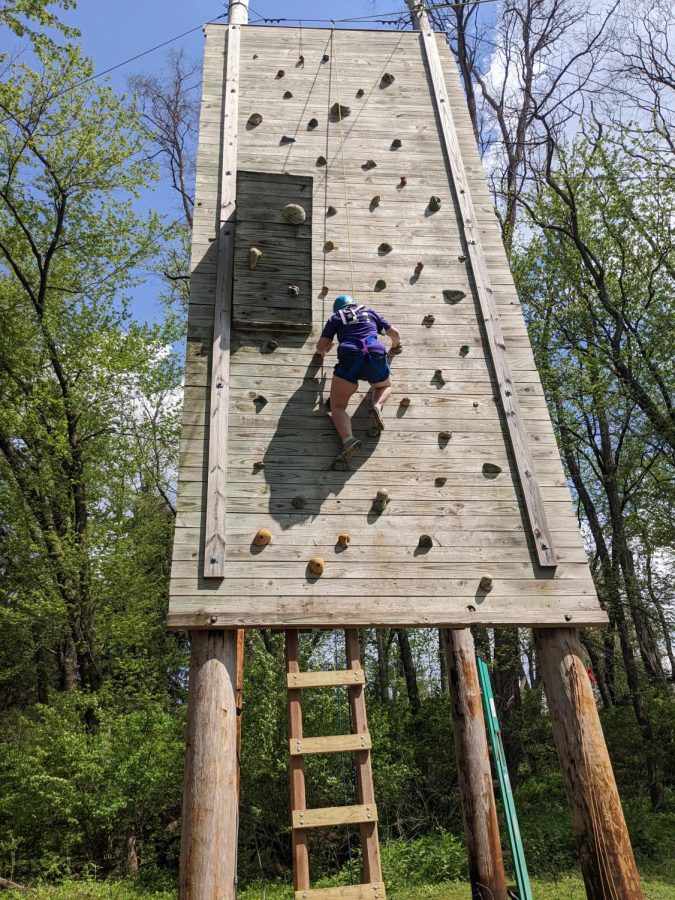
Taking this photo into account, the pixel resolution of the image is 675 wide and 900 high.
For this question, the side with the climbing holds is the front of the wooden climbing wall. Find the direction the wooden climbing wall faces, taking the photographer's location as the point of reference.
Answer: facing the viewer

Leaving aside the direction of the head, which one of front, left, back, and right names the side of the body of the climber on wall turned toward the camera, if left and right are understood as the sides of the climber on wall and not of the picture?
back
